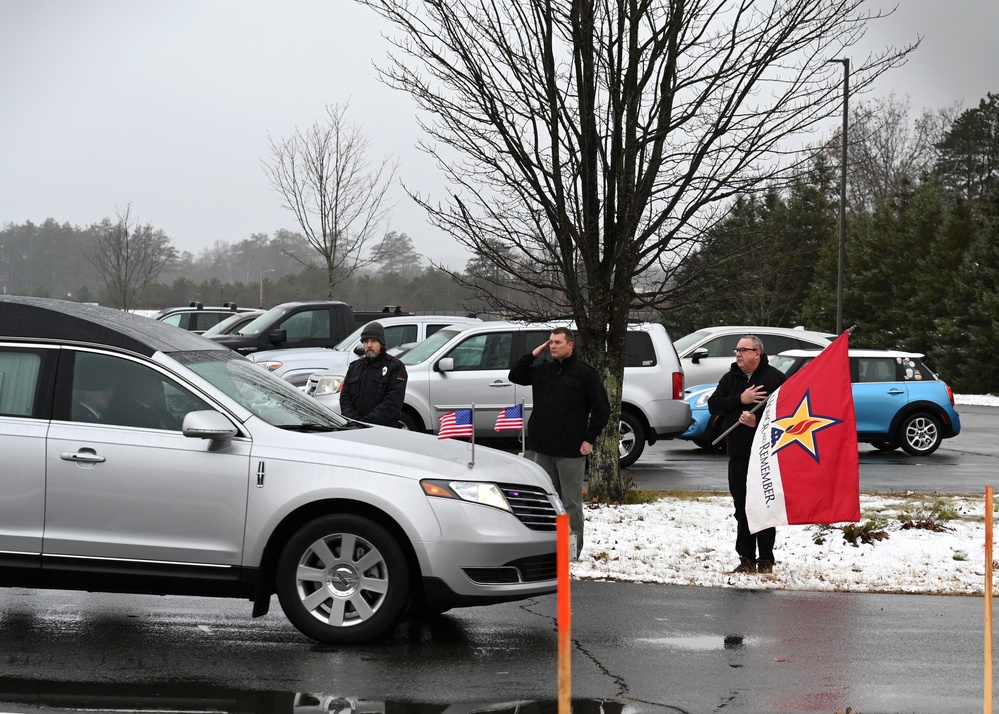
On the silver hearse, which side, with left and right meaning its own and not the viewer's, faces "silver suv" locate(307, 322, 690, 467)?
left

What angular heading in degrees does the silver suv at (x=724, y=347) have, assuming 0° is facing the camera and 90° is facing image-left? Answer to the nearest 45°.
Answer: approximately 90°

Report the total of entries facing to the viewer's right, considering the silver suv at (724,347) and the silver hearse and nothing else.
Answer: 1

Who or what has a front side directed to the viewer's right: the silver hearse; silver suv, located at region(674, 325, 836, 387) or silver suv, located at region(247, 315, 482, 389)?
the silver hearse

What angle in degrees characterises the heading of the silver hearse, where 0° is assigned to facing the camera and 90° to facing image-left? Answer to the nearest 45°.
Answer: approximately 270°

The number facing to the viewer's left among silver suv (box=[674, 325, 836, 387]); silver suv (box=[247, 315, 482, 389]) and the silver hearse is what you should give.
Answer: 2

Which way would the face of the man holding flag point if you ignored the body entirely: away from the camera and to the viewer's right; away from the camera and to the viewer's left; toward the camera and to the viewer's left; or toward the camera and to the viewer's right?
toward the camera and to the viewer's left

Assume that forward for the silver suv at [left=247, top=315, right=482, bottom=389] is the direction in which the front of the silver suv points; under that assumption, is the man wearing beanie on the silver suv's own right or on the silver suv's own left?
on the silver suv's own left

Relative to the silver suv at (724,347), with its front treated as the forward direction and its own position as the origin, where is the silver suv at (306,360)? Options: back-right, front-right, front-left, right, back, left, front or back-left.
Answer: front-left

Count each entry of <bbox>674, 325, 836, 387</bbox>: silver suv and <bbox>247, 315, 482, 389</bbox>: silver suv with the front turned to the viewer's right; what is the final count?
0

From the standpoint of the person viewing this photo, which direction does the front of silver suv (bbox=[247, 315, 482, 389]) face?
facing to the left of the viewer

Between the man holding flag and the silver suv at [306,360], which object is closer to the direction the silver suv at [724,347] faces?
the silver suv

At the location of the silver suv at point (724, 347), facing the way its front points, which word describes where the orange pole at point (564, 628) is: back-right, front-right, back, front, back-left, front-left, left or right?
left

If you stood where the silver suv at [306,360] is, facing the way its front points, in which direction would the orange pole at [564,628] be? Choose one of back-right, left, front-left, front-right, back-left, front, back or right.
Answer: left
